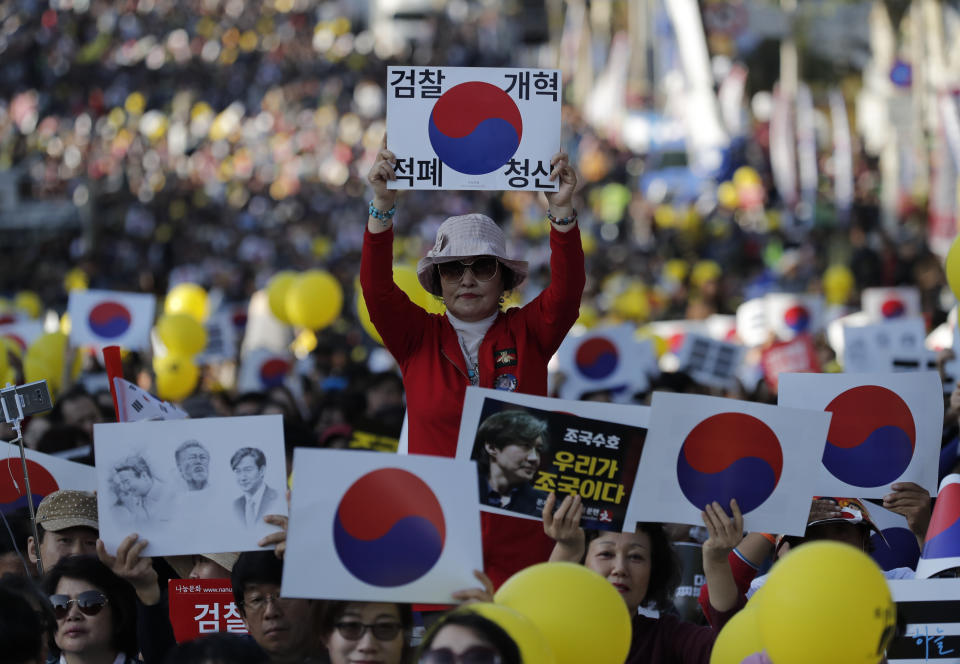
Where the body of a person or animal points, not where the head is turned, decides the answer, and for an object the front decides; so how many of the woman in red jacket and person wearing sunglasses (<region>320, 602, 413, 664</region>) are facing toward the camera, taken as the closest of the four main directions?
2

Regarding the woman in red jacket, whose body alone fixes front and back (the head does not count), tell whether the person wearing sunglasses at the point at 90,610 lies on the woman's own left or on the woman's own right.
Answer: on the woman's own right

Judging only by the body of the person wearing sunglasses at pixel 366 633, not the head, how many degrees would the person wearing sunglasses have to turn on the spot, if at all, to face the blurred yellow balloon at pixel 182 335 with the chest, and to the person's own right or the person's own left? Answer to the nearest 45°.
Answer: approximately 180°

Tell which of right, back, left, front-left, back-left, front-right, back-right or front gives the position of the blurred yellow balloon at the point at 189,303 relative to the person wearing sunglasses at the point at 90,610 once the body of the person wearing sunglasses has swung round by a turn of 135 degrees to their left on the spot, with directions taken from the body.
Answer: left

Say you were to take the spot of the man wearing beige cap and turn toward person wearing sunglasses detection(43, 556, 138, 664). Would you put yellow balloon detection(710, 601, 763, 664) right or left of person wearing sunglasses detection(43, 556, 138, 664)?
left

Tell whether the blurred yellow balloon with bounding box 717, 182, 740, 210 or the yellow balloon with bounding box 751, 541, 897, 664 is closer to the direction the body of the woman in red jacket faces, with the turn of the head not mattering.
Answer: the yellow balloon

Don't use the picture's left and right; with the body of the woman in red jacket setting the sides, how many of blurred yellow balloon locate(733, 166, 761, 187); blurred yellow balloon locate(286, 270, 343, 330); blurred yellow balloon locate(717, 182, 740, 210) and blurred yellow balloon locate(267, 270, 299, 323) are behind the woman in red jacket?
4

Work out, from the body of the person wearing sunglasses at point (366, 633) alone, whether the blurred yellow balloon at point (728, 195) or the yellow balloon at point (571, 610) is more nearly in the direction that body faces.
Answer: the yellow balloon

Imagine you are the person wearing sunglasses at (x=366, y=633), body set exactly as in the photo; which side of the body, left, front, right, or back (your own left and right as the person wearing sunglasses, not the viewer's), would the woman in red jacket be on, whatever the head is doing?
back

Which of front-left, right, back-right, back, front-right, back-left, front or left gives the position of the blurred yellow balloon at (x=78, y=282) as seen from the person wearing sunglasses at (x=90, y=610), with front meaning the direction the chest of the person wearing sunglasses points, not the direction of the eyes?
back-right

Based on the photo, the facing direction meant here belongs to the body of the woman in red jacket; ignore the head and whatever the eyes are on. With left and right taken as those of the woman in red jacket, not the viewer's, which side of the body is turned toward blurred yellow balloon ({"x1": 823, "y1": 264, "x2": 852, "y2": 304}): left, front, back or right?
back

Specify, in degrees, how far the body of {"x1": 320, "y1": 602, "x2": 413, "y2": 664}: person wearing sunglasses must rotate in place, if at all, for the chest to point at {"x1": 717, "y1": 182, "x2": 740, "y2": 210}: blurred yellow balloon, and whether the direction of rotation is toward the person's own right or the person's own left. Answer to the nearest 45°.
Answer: approximately 180°

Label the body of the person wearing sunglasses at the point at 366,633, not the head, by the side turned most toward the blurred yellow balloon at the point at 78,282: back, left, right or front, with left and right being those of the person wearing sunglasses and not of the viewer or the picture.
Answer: back

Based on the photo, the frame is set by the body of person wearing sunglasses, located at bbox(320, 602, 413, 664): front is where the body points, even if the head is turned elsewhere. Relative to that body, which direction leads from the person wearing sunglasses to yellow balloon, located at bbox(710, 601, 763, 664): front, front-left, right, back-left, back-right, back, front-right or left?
left

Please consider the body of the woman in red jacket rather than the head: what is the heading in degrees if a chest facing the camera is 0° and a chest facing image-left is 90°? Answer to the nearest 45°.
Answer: approximately 0°
